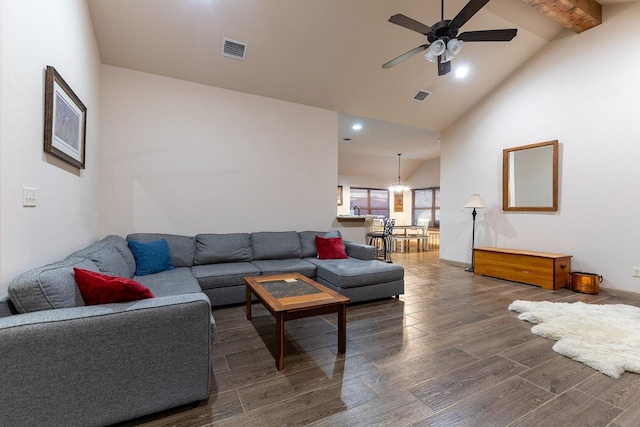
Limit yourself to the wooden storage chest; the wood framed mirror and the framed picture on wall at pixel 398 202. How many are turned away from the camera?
0

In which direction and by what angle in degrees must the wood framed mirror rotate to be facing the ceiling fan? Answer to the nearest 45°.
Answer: approximately 45° to its left

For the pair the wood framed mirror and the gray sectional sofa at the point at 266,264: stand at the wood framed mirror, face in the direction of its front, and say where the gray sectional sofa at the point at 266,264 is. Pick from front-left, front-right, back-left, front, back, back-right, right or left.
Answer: front

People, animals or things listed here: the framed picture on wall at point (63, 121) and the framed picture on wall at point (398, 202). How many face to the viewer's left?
0

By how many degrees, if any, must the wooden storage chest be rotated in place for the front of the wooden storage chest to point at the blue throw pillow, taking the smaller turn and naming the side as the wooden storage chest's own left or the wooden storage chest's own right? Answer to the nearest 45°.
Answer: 0° — it already faces it

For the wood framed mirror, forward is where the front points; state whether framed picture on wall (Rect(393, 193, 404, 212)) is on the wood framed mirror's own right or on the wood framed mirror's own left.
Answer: on the wood framed mirror's own right

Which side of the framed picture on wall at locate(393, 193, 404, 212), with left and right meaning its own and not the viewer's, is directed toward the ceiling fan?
front

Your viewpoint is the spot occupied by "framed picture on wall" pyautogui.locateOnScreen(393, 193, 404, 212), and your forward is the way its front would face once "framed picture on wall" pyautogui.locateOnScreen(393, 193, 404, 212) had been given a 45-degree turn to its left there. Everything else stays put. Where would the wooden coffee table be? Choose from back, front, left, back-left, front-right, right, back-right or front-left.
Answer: front-right

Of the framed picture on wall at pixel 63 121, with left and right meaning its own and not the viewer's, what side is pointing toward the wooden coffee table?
front

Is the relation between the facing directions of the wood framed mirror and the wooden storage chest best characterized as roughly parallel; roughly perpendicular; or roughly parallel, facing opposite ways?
roughly parallel

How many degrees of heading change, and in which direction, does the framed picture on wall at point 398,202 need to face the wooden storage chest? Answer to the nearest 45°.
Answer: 0° — it already faces it

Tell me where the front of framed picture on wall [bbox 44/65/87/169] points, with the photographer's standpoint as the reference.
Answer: facing the viewer and to the right of the viewer

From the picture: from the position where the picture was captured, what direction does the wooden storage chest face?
facing the viewer and to the left of the viewer

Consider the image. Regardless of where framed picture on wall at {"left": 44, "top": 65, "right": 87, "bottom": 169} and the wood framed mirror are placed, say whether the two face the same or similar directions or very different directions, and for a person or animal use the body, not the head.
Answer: very different directions

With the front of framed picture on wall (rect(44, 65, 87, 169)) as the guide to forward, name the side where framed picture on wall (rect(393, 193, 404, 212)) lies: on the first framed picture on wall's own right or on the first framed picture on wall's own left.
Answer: on the first framed picture on wall's own left

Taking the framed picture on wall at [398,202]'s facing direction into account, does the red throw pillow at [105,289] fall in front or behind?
in front

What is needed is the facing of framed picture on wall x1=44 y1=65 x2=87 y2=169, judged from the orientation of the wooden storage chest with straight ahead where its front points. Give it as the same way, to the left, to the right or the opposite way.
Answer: the opposite way

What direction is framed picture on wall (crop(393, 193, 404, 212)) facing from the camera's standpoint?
toward the camera
